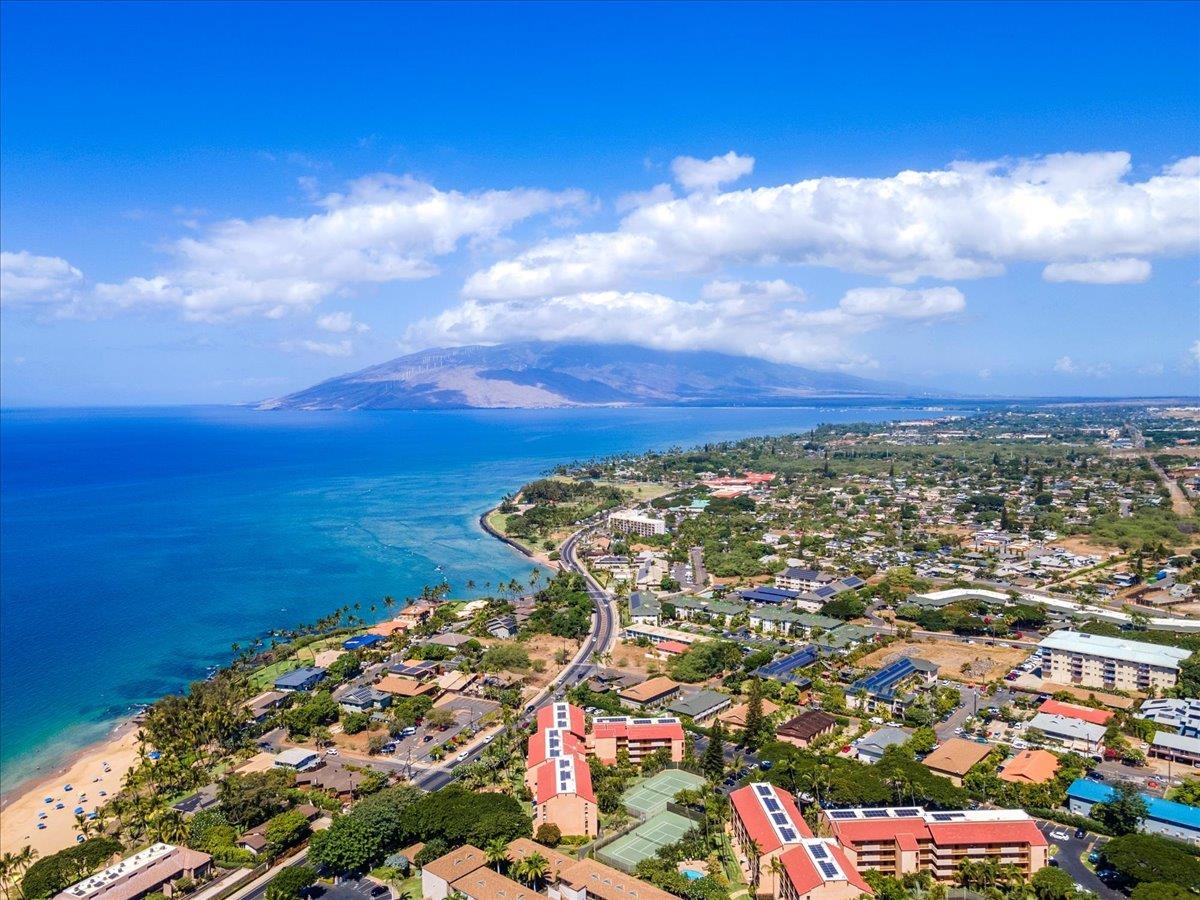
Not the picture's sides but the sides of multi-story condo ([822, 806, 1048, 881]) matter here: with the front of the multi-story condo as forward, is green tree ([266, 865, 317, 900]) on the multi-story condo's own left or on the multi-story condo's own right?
on the multi-story condo's own right

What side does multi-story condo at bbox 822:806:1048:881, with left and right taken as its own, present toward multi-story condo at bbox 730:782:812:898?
right

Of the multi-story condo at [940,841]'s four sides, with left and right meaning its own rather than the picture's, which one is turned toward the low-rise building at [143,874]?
right

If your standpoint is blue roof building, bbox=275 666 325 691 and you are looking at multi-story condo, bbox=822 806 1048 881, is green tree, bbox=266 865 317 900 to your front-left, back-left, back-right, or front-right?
front-right

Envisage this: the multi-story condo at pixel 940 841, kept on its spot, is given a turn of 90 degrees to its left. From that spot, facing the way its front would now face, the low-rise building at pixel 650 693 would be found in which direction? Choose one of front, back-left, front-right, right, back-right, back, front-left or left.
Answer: back-left

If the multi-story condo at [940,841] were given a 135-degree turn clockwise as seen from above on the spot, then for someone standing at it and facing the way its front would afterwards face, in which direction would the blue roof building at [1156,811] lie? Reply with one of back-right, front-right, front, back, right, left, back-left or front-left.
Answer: right

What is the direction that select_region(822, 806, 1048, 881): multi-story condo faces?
toward the camera

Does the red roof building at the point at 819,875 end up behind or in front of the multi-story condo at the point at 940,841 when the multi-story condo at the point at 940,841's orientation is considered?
in front

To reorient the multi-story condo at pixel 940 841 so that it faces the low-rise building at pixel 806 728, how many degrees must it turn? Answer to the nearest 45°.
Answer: approximately 135° to its right

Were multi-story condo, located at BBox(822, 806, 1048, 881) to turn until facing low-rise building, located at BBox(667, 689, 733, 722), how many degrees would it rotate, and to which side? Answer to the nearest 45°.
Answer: approximately 135° to its right

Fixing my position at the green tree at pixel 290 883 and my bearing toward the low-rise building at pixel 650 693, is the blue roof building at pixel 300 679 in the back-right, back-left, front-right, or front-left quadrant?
front-left

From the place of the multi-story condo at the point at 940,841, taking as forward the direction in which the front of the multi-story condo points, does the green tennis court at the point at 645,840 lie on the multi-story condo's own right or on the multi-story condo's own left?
on the multi-story condo's own right

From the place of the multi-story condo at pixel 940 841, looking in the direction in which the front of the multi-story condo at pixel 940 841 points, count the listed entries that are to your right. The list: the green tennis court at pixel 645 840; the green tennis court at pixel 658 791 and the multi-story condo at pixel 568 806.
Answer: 3

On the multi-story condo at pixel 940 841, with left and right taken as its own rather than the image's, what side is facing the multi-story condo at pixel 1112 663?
back

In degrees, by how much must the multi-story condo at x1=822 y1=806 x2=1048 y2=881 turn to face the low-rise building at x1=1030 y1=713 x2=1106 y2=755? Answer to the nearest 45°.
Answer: approximately 135° to its left
